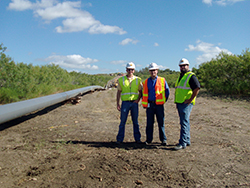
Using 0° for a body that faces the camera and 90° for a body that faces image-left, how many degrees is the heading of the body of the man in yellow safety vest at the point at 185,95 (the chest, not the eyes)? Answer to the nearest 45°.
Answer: approximately 45°
